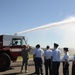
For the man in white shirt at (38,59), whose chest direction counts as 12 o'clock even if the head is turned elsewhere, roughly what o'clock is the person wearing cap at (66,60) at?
The person wearing cap is roughly at 4 o'clock from the man in white shirt.

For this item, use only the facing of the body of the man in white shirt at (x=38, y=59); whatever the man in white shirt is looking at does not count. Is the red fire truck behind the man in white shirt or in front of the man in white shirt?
in front

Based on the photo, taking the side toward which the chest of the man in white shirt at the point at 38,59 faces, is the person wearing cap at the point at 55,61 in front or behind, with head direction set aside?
behind

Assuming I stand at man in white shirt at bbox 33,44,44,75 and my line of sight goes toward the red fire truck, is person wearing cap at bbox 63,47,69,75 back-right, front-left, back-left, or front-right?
back-right

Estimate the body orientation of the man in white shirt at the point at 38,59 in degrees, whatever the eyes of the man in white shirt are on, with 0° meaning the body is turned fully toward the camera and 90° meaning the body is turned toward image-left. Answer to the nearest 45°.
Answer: approximately 180°
